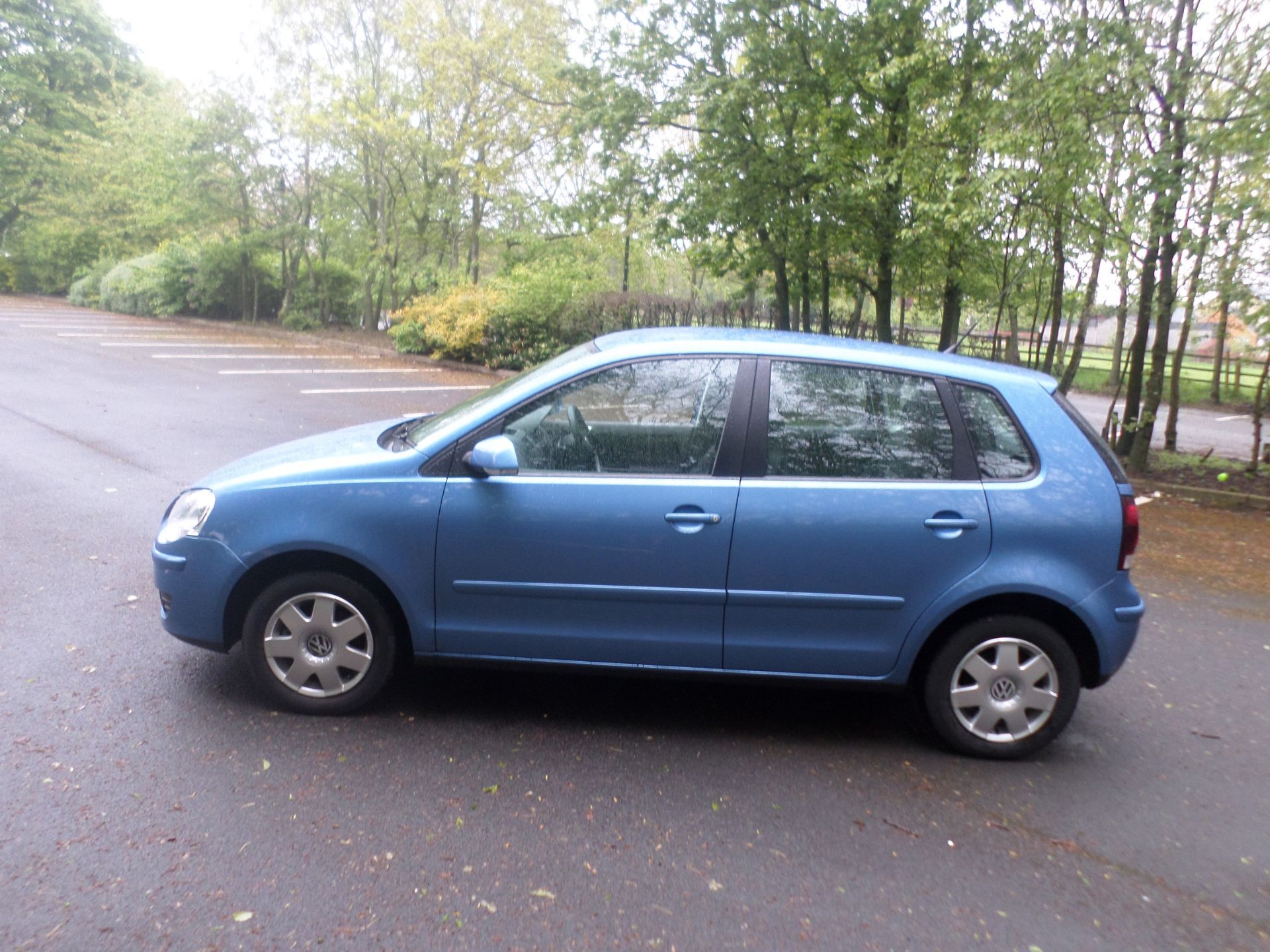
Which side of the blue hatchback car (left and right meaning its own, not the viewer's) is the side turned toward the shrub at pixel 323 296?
right

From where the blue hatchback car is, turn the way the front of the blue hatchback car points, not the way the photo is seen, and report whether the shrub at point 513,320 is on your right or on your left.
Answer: on your right

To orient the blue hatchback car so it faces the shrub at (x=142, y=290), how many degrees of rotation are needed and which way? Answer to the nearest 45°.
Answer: approximately 45° to its right

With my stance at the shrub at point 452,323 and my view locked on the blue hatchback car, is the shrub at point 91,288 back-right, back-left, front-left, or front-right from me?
back-right

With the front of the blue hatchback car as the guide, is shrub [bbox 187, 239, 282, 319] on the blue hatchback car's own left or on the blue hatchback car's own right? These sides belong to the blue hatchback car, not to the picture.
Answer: on the blue hatchback car's own right

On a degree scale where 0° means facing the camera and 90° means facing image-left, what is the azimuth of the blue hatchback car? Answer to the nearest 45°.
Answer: approximately 90°

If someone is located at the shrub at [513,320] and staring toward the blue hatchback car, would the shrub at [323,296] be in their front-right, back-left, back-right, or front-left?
back-right

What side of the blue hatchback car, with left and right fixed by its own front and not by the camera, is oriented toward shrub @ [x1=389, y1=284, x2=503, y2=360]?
right

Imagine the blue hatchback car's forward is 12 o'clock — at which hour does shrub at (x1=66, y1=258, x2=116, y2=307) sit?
The shrub is roughly at 2 o'clock from the blue hatchback car.
